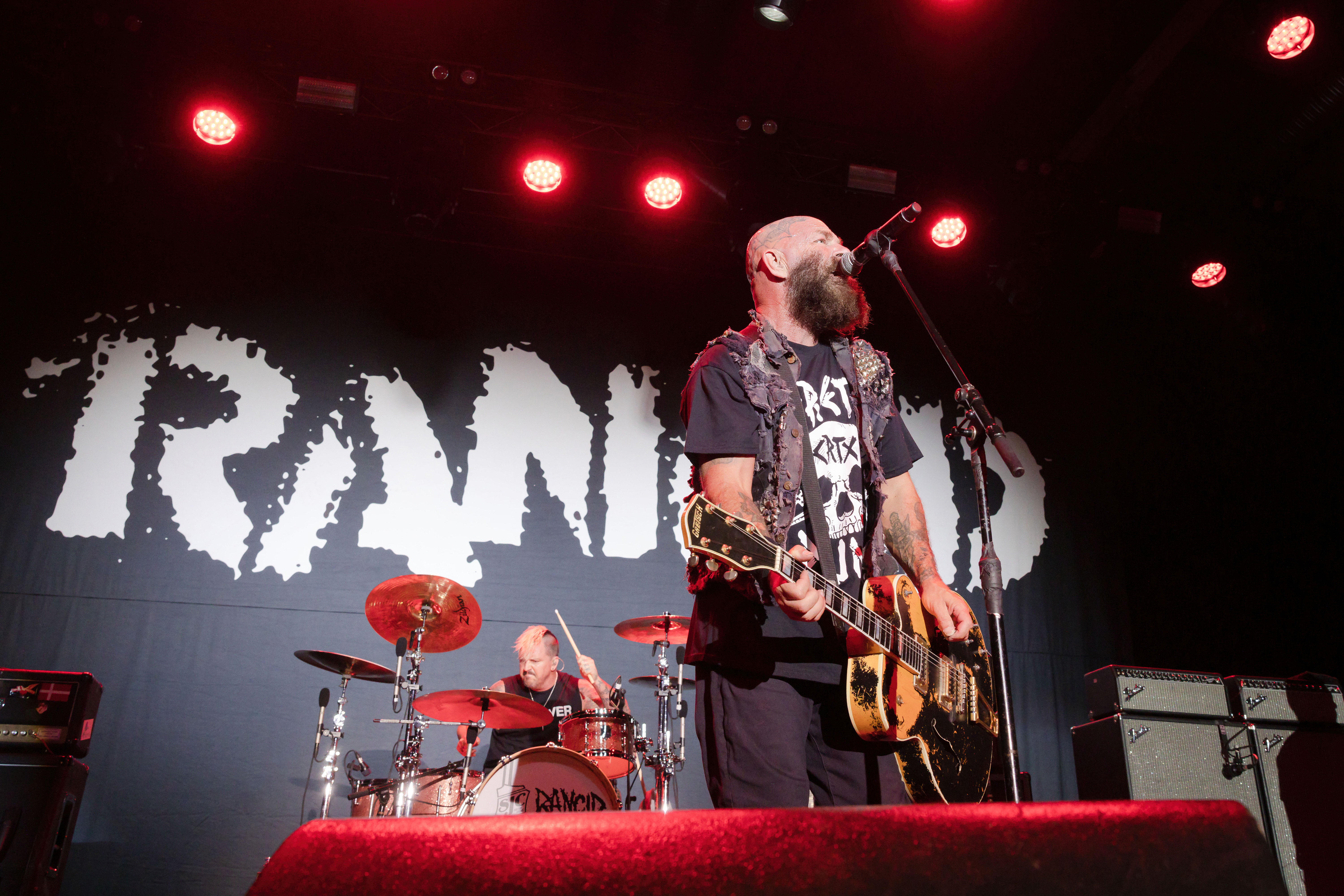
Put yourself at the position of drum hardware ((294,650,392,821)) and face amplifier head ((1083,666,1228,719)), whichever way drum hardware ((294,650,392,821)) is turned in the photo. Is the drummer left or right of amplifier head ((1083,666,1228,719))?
left

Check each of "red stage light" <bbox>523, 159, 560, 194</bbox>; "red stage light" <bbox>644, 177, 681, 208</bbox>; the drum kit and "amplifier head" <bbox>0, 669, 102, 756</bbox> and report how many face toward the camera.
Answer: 4

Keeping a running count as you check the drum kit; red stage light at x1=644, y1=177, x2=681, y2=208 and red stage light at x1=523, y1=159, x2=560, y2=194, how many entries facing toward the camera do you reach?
3

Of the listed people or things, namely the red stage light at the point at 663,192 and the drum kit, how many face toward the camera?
2

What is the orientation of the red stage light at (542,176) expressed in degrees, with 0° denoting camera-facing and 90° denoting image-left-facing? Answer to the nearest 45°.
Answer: approximately 0°

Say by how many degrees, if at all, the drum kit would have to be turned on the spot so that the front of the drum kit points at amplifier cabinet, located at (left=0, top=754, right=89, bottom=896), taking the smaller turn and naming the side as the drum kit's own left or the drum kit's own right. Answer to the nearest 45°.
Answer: approximately 90° to the drum kit's own right

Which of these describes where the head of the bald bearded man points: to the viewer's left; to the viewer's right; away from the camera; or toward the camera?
to the viewer's right

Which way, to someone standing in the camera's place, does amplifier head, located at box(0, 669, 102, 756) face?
facing the viewer

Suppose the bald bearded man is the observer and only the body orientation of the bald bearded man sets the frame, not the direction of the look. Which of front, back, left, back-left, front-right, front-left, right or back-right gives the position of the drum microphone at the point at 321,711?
back

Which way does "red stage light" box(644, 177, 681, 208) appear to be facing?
toward the camera

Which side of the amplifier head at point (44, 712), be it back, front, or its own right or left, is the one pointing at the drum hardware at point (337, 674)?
left
